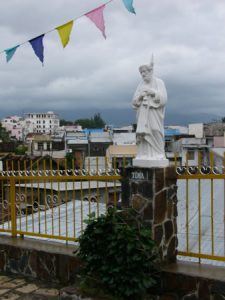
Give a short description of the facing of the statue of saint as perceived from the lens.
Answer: facing the viewer and to the left of the viewer

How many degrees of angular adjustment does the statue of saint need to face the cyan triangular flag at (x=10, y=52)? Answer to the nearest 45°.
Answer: approximately 90° to its right

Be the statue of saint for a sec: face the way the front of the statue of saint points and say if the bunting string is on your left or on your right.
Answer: on your right

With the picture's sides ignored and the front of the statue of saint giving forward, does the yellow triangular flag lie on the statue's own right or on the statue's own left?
on the statue's own right

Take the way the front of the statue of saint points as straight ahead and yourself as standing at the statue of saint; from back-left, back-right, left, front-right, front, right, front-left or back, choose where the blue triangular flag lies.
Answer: right
